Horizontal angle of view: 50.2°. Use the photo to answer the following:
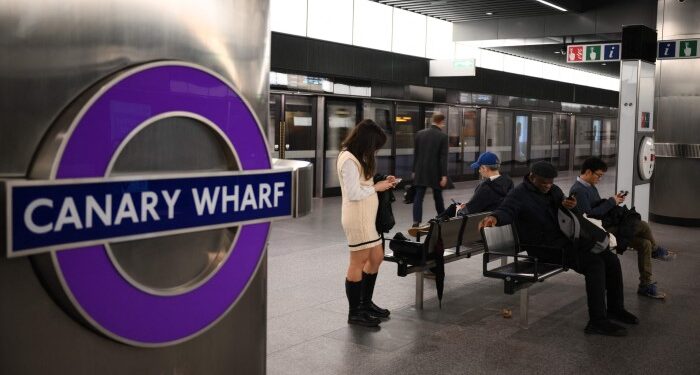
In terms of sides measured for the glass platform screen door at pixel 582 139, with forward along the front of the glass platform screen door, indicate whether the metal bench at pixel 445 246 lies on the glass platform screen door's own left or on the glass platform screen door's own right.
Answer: on the glass platform screen door's own right

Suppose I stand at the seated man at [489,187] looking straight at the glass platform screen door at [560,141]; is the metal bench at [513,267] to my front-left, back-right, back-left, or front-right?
back-right

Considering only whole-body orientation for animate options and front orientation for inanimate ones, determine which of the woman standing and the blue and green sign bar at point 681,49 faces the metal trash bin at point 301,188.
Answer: the blue and green sign bar

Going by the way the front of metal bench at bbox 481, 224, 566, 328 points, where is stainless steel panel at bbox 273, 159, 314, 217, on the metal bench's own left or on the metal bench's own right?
on the metal bench's own right

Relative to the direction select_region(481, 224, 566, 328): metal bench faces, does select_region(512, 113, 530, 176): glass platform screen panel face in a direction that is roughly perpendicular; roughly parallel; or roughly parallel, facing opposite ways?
roughly parallel

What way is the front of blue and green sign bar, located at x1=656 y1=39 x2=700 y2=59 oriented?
toward the camera

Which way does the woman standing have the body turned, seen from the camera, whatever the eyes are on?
to the viewer's right

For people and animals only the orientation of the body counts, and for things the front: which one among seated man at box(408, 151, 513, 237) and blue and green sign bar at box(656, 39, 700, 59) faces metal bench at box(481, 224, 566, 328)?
the blue and green sign bar

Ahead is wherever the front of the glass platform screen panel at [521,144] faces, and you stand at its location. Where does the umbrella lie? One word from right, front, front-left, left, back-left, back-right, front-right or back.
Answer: front-right

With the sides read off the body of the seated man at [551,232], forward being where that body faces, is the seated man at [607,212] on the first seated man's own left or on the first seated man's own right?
on the first seated man's own left

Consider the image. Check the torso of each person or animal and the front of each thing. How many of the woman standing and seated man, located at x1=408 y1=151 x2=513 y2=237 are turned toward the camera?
0

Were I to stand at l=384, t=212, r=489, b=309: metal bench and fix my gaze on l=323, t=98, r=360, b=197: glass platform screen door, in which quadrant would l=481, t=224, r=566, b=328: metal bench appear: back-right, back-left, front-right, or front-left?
back-right

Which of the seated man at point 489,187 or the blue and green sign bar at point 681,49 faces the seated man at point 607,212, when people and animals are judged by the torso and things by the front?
the blue and green sign bar

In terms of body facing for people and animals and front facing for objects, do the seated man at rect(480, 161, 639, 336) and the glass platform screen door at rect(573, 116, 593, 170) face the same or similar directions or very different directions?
same or similar directions

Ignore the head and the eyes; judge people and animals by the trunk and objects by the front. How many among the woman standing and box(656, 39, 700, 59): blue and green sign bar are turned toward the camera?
1

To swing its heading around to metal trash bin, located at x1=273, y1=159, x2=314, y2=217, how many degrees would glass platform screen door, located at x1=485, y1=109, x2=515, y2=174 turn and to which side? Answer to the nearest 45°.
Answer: approximately 45° to its right

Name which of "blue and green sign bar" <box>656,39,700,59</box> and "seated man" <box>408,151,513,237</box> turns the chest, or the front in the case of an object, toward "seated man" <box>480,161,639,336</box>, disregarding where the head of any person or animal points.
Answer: the blue and green sign bar

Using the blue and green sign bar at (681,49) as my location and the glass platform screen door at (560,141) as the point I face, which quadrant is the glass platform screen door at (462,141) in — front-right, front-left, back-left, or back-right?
front-left

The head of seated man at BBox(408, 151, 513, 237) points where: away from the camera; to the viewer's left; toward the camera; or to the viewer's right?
to the viewer's left
